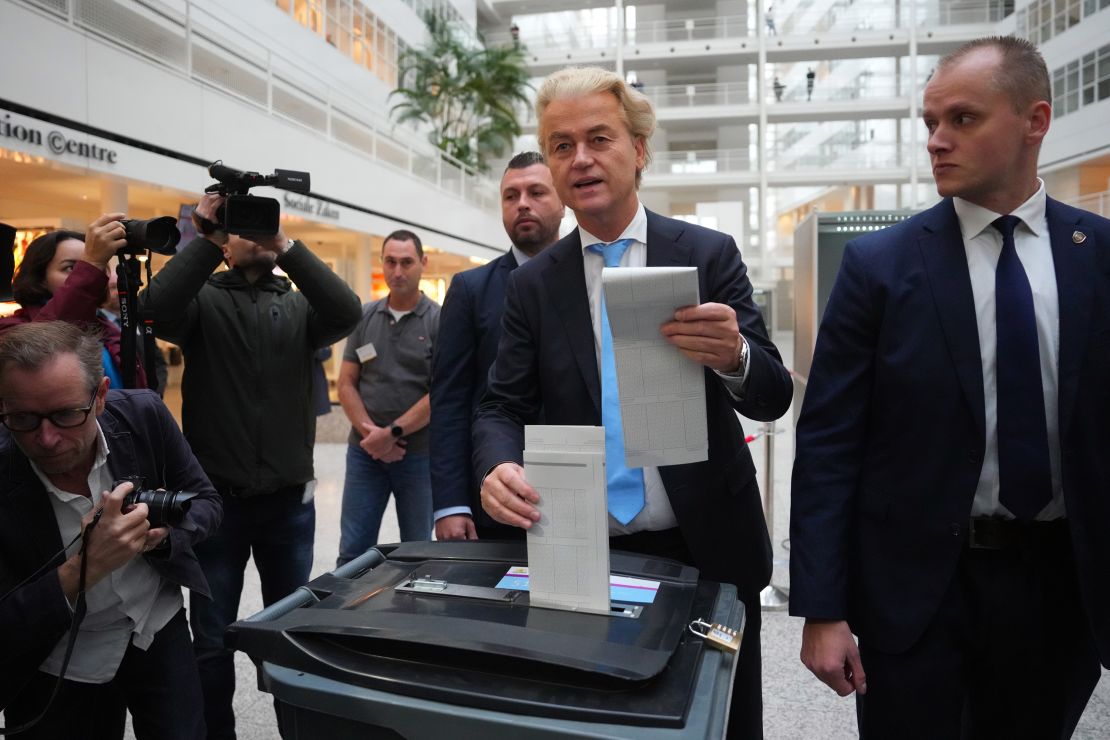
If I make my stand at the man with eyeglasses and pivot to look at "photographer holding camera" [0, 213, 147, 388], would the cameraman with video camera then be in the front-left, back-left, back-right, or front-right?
front-right

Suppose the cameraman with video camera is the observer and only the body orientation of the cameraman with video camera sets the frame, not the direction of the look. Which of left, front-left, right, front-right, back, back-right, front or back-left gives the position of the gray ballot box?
front

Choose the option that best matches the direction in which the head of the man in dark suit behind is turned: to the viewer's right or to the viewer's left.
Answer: to the viewer's left

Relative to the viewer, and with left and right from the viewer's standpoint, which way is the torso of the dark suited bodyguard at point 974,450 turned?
facing the viewer

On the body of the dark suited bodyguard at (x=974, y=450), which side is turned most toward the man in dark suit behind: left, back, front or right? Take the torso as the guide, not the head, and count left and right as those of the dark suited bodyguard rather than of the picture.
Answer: right

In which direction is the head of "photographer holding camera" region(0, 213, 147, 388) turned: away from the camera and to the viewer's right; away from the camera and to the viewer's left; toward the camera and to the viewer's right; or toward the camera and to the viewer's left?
toward the camera and to the viewer's right

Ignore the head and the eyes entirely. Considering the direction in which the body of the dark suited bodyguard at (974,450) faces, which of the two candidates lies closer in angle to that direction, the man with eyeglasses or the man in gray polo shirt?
the man with eyeglasses

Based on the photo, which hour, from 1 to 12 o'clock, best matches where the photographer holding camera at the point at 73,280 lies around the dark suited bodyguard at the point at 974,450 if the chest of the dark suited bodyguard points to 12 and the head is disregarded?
The photographer holding camera is roughly at 3 o'clock from the dark suited bodyguard.

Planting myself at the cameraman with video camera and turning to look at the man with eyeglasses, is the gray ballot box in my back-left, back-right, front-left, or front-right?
front-left

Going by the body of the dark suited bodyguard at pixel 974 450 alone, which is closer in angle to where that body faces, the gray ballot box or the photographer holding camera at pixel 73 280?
the gray ballot box
